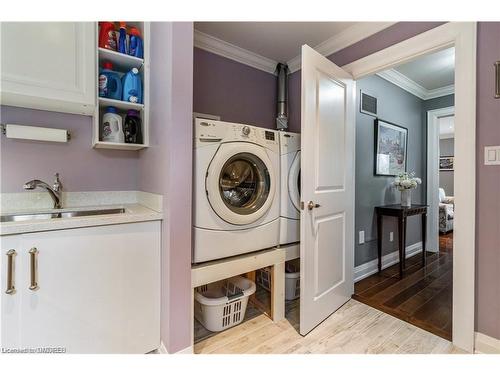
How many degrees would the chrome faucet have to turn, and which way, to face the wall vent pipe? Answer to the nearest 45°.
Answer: approximately 180°

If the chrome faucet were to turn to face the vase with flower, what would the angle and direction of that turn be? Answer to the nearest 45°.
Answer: approximately 180°

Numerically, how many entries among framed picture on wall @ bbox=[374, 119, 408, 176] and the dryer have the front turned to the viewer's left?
0

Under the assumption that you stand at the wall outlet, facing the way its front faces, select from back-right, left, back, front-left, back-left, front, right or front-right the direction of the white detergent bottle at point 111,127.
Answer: right

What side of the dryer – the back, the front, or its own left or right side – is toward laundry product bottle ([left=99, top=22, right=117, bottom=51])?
right

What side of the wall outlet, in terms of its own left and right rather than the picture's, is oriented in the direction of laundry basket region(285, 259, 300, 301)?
right

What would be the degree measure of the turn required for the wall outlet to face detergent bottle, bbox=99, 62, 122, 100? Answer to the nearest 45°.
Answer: approximately 90° to its right
